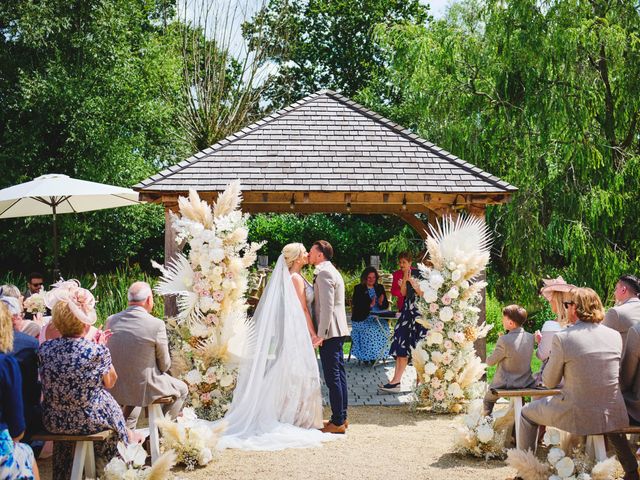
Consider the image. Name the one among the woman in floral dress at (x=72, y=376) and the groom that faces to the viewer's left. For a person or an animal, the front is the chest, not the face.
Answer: the groom

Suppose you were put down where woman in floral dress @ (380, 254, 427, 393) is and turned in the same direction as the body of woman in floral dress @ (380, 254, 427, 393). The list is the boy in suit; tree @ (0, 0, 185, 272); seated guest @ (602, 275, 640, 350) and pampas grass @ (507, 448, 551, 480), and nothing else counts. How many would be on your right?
1

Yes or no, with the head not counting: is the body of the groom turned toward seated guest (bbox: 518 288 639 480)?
no

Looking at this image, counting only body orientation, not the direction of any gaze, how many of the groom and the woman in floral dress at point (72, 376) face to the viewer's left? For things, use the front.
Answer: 1

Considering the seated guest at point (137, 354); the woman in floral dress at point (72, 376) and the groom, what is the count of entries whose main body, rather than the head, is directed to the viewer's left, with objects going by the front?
1

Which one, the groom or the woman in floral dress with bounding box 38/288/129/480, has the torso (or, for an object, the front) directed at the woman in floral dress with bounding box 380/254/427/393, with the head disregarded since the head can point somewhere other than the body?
the woman in floral dress with bounding box 38/288/129/480

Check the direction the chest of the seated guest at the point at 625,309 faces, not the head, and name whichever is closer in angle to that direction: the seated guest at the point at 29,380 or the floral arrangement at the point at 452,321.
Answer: the floral arrangement

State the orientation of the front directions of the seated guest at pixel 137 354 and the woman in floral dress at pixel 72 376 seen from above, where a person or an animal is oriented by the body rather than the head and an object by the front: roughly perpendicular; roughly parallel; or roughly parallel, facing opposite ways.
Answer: roughly parallel

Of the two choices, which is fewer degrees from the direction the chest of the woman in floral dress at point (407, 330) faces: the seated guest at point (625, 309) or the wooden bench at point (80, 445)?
the wooden bench

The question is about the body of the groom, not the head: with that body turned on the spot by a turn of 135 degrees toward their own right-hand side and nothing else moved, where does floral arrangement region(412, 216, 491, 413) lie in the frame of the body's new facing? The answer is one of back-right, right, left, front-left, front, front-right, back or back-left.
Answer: front

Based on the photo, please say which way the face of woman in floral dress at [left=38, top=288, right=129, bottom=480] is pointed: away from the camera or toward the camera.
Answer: away from the camera

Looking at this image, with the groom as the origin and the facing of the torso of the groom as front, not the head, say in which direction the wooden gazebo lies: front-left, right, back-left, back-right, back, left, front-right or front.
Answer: right

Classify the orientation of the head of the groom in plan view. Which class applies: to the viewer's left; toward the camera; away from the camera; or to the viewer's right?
to the viewer's left

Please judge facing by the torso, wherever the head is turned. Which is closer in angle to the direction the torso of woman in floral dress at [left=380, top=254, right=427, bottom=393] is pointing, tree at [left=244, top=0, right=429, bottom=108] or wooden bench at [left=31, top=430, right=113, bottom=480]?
the wooden bench

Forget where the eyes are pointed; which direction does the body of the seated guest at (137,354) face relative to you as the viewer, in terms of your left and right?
facing away from the viewer and to the right of the viewer

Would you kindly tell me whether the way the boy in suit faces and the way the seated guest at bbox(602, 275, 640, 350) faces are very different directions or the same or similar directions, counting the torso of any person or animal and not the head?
same or similar directions

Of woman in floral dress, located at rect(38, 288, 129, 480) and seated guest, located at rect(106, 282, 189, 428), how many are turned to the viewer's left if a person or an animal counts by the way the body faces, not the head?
0

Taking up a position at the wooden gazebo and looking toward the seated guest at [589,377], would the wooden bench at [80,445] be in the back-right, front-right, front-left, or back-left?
front-right

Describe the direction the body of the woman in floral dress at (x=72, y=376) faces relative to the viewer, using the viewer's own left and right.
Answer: facing away from the viewer and to the right of the viewer

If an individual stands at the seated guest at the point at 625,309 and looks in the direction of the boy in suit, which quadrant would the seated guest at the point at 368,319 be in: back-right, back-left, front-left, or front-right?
front-right
